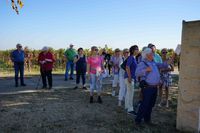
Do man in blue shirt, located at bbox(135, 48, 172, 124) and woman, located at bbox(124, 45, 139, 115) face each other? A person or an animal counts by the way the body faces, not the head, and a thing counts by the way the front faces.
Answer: no

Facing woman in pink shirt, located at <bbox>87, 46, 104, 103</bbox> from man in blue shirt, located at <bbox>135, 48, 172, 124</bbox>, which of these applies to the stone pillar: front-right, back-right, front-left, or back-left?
back-right
